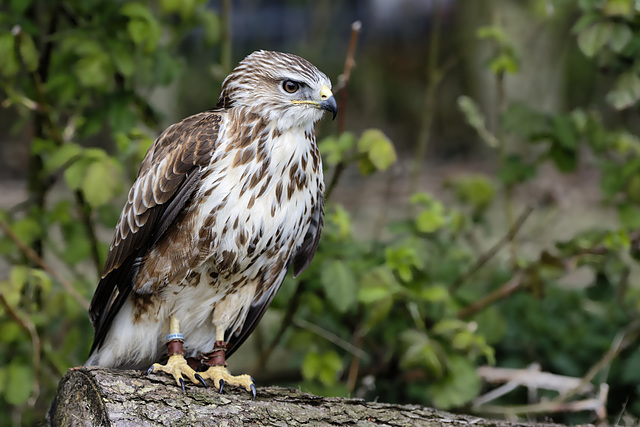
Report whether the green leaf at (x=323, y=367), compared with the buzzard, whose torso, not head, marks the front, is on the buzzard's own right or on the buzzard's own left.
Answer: on the buzzard's own left

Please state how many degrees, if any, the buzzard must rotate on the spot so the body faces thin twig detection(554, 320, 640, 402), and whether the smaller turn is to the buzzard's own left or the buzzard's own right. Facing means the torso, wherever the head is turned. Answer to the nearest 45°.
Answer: approximately 90° to the buzzard's own left

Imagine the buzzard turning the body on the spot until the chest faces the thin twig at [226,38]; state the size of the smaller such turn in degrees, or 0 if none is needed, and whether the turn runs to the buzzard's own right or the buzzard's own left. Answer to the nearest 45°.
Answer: approximately 135° to the buzzard's own left

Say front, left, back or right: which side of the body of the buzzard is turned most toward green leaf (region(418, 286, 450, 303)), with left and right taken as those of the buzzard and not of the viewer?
left

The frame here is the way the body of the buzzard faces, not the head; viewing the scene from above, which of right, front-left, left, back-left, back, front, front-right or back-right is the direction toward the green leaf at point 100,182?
back

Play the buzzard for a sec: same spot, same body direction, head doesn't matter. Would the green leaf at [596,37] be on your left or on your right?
on your left

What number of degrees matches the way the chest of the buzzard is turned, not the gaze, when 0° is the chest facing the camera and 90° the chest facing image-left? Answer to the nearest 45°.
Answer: approximately 315°

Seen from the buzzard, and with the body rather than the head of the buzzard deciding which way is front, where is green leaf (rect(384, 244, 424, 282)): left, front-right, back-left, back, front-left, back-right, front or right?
left

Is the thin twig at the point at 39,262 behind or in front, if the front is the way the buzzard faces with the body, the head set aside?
behind

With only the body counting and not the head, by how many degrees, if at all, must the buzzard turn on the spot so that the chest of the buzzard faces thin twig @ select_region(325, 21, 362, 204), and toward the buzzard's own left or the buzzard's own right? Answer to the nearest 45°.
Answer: approximately 90° to the buzzard's own left
